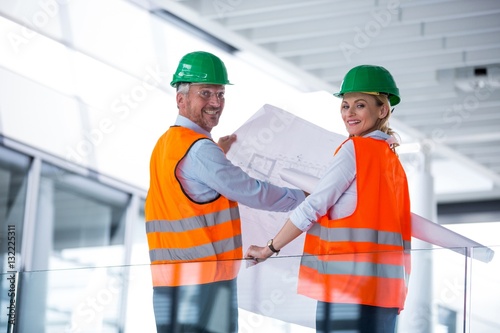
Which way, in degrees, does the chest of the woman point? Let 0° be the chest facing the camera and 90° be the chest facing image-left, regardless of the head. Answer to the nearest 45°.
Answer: approximately 135°

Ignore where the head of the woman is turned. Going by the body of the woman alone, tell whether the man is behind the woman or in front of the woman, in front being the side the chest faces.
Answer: in front
